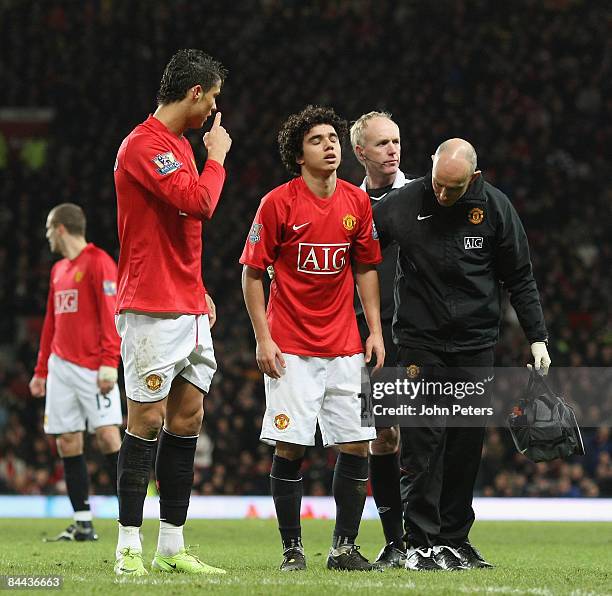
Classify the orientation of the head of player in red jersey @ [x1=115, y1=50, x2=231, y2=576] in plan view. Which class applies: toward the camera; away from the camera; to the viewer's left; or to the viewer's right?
to the viewer's right

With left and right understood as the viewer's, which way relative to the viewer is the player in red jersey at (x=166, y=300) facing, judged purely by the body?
facing to the right of the viewer

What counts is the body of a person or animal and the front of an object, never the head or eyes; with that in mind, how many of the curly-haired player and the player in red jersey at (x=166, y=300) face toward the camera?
1

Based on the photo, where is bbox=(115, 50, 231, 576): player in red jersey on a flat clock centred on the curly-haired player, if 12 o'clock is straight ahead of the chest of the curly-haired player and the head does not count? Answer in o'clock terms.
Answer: The player in red jersey is roughly at 2 o'clock from the curly-haired player.

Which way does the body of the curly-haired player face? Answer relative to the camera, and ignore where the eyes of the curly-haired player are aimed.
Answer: toward the camera

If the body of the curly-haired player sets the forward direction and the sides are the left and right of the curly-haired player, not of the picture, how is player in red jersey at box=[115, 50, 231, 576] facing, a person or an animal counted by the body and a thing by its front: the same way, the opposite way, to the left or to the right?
to the left

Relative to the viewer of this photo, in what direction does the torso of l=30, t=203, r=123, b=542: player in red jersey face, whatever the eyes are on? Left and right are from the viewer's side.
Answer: facing the viewer and to the left of the viewer

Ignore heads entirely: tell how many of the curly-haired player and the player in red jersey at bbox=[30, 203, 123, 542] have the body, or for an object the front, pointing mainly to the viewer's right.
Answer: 0

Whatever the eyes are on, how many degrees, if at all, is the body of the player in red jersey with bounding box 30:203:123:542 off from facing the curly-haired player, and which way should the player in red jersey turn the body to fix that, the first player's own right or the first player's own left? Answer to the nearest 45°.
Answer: approximately 45° to the first player's own left

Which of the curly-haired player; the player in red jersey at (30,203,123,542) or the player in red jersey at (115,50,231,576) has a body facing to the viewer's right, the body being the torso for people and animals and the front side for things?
the player in red jersey at (115,50,231,576)

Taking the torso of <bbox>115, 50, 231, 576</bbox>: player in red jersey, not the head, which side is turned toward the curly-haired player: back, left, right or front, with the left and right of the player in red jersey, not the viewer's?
front

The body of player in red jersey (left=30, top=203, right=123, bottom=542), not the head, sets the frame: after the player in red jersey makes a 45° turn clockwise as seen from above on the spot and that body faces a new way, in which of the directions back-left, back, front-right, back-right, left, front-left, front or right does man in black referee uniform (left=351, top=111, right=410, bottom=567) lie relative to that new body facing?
back-left
